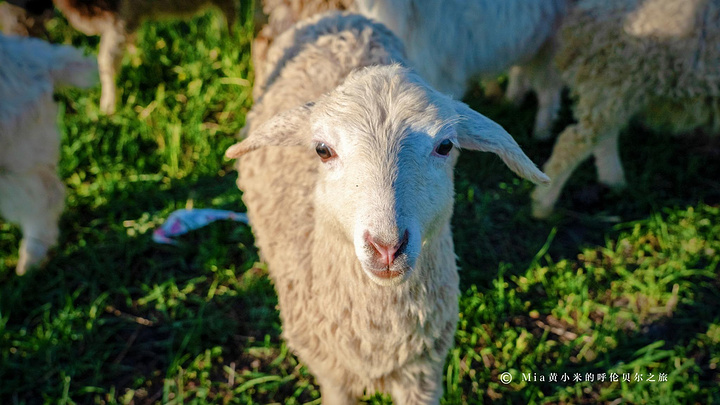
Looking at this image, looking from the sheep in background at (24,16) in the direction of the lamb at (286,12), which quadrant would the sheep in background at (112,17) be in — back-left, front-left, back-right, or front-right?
front-left

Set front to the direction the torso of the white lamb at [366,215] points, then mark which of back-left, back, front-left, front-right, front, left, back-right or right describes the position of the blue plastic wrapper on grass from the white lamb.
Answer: back-right

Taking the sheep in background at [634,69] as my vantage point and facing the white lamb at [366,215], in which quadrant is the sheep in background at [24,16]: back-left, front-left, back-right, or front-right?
front-right

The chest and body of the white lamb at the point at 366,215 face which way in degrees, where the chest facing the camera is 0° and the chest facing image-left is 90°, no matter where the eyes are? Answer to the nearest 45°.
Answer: approximately 0°
